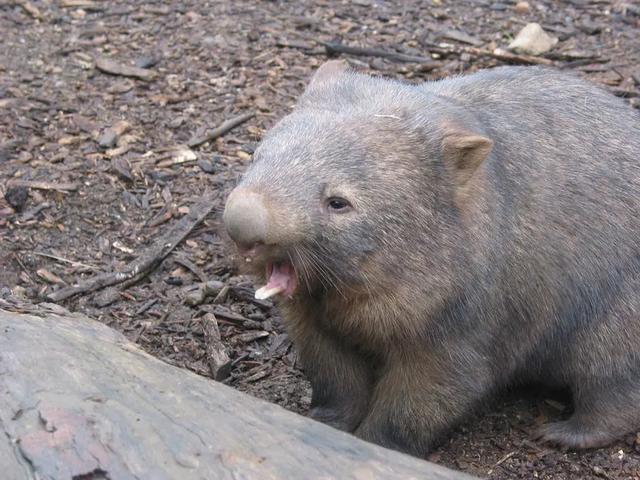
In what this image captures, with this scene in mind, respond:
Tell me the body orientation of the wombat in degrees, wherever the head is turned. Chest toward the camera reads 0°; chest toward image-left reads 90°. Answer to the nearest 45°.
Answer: approximately 45°

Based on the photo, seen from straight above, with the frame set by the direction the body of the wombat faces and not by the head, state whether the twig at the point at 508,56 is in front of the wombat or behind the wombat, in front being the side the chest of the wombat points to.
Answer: behind

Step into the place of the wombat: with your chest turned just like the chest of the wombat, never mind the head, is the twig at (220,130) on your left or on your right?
on your right

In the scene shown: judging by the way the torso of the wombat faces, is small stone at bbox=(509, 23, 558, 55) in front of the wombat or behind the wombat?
behind

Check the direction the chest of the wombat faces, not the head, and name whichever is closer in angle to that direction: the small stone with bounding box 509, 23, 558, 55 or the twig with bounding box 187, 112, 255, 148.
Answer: the twig

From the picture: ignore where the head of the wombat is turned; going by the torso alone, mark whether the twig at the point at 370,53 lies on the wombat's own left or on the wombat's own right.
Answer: on the wombat's own right

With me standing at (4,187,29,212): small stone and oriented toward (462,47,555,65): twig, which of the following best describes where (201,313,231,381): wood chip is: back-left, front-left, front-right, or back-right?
front-right

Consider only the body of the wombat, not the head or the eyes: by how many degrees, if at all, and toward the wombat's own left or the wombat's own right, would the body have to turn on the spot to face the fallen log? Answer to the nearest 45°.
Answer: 0° — it already faces it

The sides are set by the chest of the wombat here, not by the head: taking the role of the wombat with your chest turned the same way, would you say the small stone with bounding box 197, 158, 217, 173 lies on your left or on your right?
on your right

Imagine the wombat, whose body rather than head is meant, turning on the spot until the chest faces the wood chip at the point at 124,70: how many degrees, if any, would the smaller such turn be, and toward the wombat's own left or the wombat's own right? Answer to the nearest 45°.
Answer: approximately 90° to the wombat's own right

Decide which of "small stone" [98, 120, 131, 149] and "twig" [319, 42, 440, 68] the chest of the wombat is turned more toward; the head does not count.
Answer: the small stone

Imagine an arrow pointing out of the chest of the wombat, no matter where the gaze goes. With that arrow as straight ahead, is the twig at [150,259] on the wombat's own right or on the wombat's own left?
on the wombat's own right
